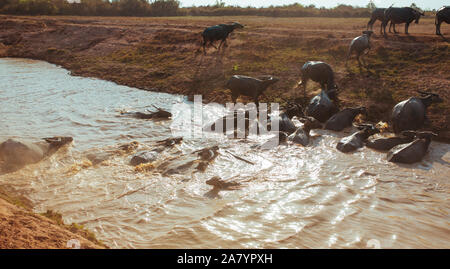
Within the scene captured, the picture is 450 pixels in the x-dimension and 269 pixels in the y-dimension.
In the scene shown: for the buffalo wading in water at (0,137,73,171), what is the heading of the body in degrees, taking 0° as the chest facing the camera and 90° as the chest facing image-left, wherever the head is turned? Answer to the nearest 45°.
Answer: approximately 270°

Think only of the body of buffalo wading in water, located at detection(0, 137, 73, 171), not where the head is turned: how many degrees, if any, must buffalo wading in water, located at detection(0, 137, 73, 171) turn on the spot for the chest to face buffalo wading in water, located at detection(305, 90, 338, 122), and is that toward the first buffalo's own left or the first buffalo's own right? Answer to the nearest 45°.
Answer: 0° — it already faces it

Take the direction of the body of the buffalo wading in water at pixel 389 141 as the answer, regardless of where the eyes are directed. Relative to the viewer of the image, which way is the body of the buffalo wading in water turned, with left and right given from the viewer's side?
facing to the right of the viewer

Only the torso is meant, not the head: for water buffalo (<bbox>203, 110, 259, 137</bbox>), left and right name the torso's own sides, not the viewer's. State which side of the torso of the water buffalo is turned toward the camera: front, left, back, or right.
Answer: left
